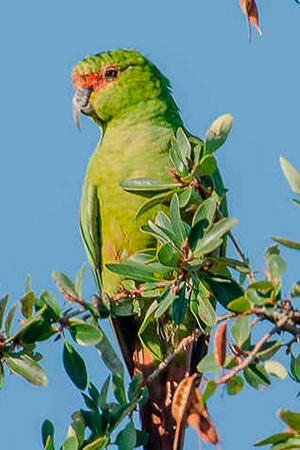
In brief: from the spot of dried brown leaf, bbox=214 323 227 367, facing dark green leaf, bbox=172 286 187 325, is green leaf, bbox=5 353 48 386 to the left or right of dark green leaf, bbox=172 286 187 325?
left

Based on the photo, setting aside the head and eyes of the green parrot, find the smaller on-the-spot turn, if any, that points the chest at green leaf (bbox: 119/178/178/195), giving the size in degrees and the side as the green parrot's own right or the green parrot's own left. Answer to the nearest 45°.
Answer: approximately 45° to the green parrot's own left

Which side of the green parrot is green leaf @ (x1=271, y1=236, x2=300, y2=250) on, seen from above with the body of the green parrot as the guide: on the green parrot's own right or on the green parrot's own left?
on the green parrot's own left

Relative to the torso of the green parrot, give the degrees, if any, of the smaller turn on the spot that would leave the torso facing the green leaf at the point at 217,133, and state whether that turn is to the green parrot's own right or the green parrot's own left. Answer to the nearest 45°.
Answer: approximately 45° to the green parrot's own left

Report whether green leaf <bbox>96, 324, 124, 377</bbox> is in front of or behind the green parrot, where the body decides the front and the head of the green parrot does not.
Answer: in front

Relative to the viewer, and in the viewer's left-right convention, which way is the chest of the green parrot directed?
facing the viewer and to the left of the viewer

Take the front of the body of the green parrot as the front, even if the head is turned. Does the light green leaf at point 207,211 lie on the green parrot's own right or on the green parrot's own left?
on the green parrot's own left

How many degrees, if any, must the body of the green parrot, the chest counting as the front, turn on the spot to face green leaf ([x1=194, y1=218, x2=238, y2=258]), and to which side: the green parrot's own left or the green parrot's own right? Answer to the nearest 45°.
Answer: approximately 45° to the green parrot's own left
